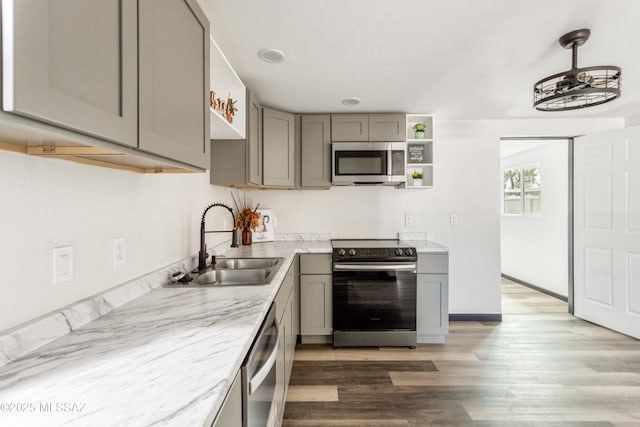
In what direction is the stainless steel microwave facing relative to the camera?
toward the camera

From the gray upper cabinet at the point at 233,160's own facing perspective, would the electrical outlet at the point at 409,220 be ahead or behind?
ahead

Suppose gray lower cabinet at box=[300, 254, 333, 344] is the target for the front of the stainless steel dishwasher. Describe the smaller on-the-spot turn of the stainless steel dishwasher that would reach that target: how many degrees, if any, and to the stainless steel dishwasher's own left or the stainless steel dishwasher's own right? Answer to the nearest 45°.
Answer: approximately 90° to the stainless steel dishwasher's own left

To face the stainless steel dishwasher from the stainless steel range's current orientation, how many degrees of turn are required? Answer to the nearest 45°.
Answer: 0° — it already faces it

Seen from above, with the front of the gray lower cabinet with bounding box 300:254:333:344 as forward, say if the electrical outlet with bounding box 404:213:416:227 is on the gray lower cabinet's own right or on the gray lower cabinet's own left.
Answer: on the gray lower cabinet's own left

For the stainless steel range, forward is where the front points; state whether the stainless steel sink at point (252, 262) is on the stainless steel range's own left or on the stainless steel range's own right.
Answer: on the stainless steel range's own right

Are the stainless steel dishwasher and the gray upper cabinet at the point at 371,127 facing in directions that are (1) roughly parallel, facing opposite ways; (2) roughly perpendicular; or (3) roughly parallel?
roughly perpendicular

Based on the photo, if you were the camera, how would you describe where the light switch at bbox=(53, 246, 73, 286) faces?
facing the viewer and to the right of the viewer

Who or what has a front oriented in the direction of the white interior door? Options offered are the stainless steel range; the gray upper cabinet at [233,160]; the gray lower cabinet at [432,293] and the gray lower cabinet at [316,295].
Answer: the gray upper cabinet

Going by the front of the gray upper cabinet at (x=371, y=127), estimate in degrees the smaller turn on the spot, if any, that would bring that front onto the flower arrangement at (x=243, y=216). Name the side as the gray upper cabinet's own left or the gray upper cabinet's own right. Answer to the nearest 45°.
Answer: approximately 90° to the gray upper cabinet's own right

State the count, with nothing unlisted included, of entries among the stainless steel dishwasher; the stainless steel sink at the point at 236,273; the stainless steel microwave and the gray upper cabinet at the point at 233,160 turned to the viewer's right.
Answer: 3

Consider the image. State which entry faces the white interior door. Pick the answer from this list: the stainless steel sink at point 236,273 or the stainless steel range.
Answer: the stainless steel sink

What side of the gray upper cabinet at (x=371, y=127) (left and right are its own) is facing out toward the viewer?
front

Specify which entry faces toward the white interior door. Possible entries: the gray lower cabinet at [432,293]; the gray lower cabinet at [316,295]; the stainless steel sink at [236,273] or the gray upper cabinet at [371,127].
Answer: the stainless steel sink

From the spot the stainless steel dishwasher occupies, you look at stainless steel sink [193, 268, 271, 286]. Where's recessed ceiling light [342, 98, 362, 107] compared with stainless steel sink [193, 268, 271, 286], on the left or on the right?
right

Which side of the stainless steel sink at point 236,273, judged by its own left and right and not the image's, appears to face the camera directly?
right

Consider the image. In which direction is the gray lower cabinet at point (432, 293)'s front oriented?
toward the camera
